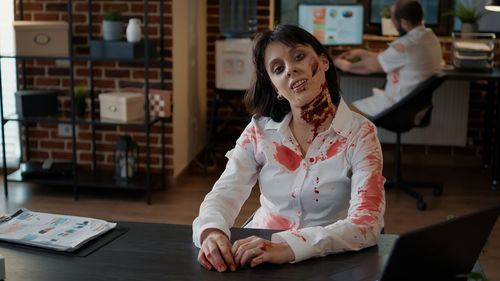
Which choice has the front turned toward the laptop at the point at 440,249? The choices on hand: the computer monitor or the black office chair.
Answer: the computer monitor

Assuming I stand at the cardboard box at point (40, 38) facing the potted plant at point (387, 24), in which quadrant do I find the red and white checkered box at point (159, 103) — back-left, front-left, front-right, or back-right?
front-right

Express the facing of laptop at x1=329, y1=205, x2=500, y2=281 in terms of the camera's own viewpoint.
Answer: facing away from the viewer and to the left of the viewer

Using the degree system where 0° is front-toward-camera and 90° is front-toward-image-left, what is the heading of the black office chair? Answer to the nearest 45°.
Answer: approximately 90°

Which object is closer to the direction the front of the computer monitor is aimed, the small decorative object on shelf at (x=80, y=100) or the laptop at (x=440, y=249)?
the laptop

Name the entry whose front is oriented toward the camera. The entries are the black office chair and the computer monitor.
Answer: the computer monitor

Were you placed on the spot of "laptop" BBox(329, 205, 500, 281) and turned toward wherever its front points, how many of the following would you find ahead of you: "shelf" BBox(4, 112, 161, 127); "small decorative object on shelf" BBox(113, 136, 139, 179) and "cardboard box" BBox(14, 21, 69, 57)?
3

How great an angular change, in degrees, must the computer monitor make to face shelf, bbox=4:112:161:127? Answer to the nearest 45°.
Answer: approximately 45° to its right

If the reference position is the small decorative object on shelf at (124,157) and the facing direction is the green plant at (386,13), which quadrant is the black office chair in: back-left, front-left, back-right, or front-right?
front-right

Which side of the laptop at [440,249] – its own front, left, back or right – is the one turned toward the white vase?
front

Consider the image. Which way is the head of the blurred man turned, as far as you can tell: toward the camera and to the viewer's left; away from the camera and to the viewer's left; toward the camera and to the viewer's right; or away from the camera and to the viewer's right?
away from the camera and to the viewer's left

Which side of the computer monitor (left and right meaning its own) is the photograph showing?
front

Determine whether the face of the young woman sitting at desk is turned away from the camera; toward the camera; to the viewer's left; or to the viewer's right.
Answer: toward the camera

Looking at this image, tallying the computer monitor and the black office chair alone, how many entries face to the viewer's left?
1

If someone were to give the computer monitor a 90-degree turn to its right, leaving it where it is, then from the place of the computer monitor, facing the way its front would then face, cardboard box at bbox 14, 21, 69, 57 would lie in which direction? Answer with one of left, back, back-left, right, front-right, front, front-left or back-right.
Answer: front-left

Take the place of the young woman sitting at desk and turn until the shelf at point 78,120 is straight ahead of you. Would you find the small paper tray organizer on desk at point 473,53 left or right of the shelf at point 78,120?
right

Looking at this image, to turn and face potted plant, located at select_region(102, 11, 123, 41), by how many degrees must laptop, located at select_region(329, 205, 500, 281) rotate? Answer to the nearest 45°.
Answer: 0° — it already faces it

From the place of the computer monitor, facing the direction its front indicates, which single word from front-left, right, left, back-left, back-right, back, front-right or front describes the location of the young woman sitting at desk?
front
